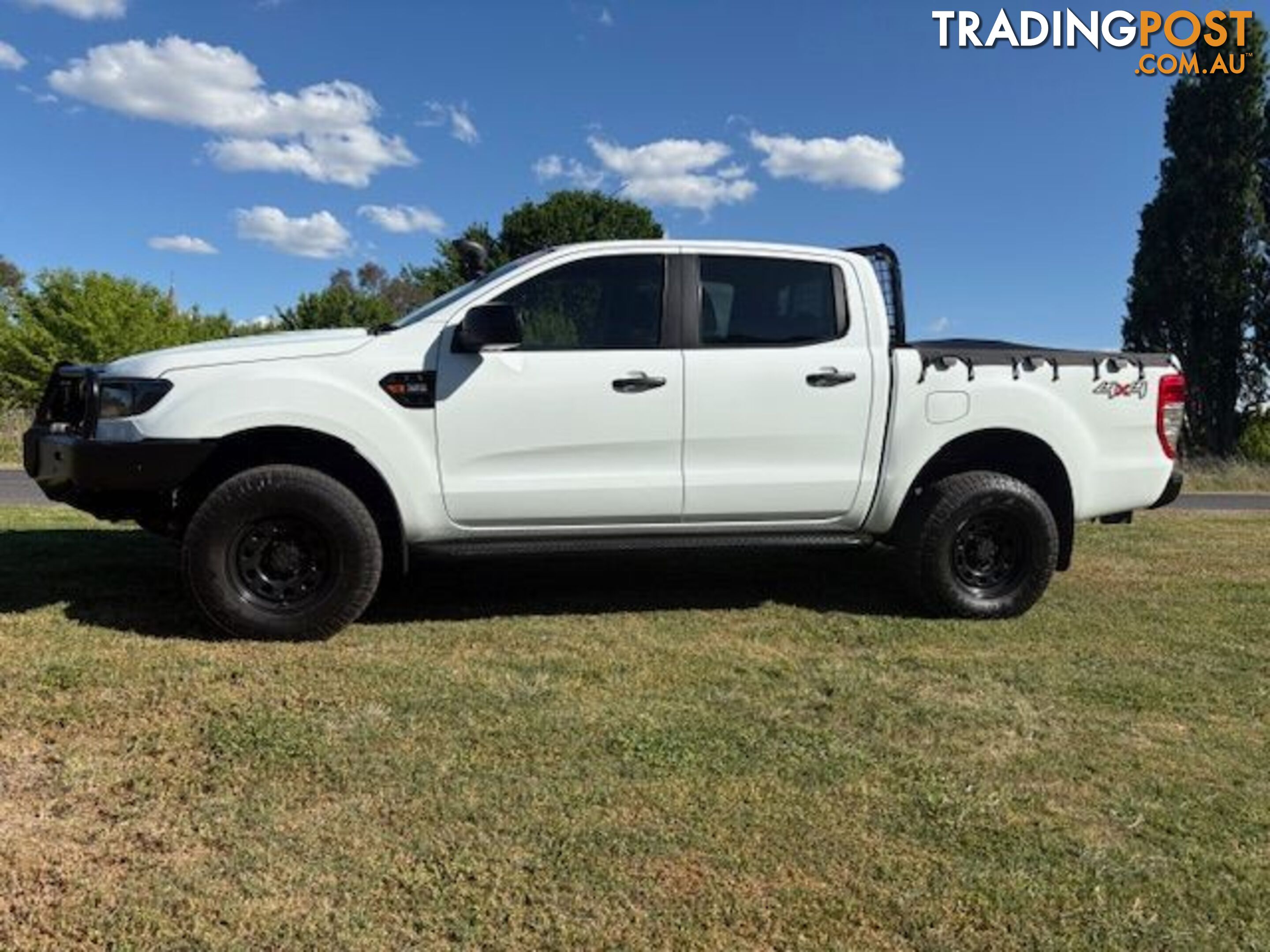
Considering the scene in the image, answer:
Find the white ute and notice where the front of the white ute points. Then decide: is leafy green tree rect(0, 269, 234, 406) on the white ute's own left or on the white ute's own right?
on the white ute's own right

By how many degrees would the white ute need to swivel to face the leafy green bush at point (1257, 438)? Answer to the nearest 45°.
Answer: approximately 135° to its right

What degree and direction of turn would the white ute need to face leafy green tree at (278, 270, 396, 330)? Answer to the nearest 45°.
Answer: approximately 90° to its right

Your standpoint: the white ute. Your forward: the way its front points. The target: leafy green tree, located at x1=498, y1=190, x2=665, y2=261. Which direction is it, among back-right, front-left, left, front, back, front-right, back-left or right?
right

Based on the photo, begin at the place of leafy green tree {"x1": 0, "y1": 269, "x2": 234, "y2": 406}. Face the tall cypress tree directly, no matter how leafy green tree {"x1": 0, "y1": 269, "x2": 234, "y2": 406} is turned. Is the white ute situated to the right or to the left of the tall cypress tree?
right

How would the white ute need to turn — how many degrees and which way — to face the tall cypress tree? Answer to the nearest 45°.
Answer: approximately 135° to its right

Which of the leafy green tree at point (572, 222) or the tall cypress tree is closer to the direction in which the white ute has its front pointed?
the leafy green tree

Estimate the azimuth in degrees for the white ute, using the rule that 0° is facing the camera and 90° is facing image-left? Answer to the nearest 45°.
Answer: approximately 90°
